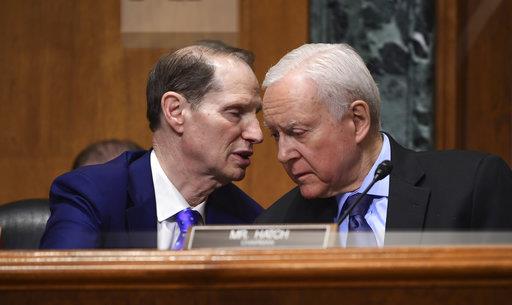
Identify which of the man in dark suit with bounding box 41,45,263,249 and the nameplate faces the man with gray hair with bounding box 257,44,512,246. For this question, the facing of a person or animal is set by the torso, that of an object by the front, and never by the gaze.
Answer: the man in dark suit

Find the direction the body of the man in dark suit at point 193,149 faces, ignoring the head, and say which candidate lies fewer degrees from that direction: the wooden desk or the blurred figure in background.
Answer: the wooden desk

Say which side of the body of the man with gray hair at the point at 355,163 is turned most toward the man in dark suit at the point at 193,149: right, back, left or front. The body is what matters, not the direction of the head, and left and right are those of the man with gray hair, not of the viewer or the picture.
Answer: right

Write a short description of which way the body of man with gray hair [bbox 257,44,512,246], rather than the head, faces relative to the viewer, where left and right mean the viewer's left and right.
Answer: facing the viewer and to the left of the viewer

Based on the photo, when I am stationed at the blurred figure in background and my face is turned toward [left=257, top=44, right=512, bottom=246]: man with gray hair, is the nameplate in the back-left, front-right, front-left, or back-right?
front-right

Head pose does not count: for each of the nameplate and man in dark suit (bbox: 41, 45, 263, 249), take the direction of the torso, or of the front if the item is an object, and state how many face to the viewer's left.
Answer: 0

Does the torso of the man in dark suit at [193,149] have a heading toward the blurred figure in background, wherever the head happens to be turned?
no

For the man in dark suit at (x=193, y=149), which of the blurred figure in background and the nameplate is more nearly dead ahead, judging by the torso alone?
the nameplate

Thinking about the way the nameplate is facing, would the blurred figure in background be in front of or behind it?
behind

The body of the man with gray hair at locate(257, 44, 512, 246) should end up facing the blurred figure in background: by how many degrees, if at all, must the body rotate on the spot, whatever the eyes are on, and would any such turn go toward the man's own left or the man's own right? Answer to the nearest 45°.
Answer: approximately 90° to the man's own right

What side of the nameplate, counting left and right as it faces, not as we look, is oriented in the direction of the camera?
front

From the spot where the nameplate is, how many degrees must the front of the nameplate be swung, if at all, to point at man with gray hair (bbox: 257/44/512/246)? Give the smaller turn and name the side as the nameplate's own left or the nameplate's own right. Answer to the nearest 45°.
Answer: approximately 180°

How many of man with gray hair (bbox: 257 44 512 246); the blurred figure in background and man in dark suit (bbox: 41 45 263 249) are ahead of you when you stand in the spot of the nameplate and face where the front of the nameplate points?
0

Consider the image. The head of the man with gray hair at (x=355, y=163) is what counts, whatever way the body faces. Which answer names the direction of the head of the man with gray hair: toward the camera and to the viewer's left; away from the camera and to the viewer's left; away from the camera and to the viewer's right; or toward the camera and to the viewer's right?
toward the camera and to the viewer's left

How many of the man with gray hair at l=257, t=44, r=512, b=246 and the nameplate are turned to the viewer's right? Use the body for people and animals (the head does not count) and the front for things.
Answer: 0
